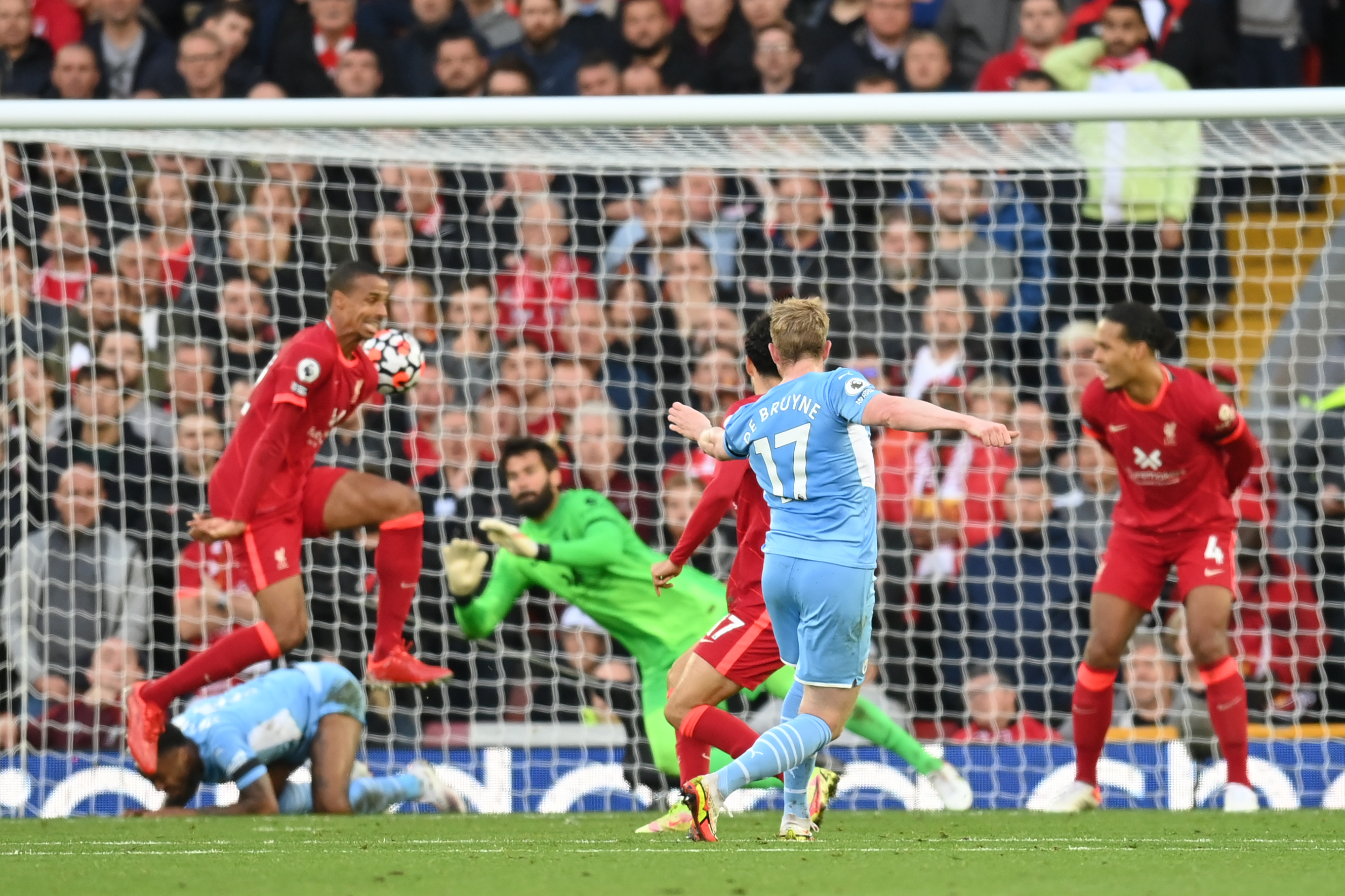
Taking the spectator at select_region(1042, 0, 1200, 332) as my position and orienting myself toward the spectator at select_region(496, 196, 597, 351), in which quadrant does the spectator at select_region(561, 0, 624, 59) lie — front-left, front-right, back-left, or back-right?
front-right

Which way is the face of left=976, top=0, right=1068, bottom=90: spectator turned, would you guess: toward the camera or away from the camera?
toward the camera

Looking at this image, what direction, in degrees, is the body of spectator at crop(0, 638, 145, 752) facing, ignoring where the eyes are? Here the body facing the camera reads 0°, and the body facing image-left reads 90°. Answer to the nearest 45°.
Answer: approximately 0°

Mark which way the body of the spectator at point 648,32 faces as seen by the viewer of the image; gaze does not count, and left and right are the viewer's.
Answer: facing the viewer

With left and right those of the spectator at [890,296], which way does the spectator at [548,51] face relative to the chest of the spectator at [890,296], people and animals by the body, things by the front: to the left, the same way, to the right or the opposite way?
the same way

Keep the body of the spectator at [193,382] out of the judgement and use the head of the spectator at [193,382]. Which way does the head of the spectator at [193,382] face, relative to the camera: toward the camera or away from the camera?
toward the camera

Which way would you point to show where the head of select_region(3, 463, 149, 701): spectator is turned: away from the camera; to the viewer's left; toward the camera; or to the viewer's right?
toward the camera

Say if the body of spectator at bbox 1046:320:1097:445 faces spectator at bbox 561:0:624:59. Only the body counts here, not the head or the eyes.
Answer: no

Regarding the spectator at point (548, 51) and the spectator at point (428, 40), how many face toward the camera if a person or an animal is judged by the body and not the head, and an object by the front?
2

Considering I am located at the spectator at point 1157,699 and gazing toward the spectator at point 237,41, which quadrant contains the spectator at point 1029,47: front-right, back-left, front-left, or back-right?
front-right

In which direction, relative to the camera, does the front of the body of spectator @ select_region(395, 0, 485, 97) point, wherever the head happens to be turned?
toward the camera

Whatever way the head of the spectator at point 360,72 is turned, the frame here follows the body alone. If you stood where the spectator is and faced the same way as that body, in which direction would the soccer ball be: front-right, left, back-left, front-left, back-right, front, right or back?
front

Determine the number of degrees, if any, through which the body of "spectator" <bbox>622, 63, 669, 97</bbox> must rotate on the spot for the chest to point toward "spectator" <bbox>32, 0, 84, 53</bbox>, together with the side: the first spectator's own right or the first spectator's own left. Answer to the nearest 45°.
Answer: approximately 90° to the first spectator's own right

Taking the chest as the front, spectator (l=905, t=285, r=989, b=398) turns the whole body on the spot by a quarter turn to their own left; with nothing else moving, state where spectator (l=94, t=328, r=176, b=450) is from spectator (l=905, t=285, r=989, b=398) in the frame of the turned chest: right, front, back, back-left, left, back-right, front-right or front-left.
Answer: back

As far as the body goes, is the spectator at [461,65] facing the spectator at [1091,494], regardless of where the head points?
no

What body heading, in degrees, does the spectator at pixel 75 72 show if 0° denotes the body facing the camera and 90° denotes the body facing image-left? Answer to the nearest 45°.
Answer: approximately 0°

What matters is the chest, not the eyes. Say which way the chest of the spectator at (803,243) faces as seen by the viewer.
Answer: toward the camera

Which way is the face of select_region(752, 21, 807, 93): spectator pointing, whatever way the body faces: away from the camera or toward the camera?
toward the camera

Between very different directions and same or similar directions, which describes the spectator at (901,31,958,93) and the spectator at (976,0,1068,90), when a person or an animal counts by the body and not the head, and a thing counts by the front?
same or similar directions
